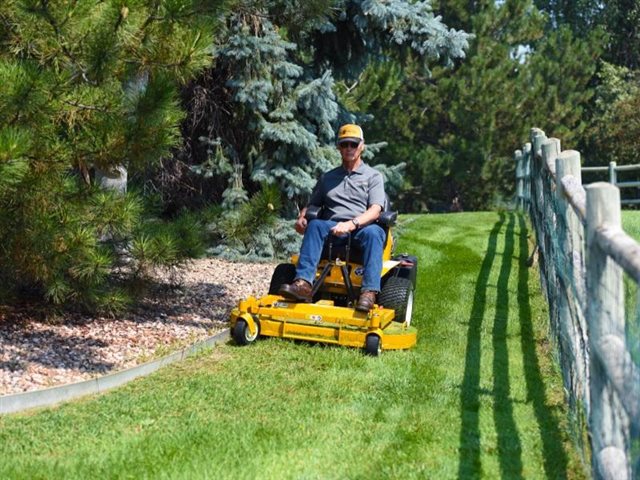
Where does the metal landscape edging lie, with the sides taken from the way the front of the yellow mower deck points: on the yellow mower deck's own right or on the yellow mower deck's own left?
on the yellow mower deck's own right

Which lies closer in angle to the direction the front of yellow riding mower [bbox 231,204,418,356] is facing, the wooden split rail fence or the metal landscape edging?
the metal landscape edging

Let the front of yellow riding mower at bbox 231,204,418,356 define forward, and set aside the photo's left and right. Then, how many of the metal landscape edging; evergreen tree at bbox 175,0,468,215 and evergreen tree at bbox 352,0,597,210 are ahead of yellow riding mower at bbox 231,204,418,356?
1

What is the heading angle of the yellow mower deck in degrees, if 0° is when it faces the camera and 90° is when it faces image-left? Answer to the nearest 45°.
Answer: approximately 0°

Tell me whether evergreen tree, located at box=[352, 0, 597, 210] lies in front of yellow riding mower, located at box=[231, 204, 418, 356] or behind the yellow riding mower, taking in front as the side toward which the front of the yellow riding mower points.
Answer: behind

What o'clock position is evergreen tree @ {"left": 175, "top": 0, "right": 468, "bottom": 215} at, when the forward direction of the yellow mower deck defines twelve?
The evergreen tree is roughly at 6 o'clock from the yellow mower deck.

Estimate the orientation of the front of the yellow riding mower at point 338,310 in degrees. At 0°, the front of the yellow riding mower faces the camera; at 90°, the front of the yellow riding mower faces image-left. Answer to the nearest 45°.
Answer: approximately 45°

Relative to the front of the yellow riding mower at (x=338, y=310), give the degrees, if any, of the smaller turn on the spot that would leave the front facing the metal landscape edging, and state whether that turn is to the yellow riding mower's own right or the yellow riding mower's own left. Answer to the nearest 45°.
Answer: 0° — they already face it

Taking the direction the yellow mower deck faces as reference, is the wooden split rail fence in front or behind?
in front

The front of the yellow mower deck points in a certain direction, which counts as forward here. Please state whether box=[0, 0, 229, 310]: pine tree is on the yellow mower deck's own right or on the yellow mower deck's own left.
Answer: on the yellow mower deck's own right

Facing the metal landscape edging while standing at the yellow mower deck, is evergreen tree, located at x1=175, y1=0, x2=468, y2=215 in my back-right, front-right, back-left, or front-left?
back-right
